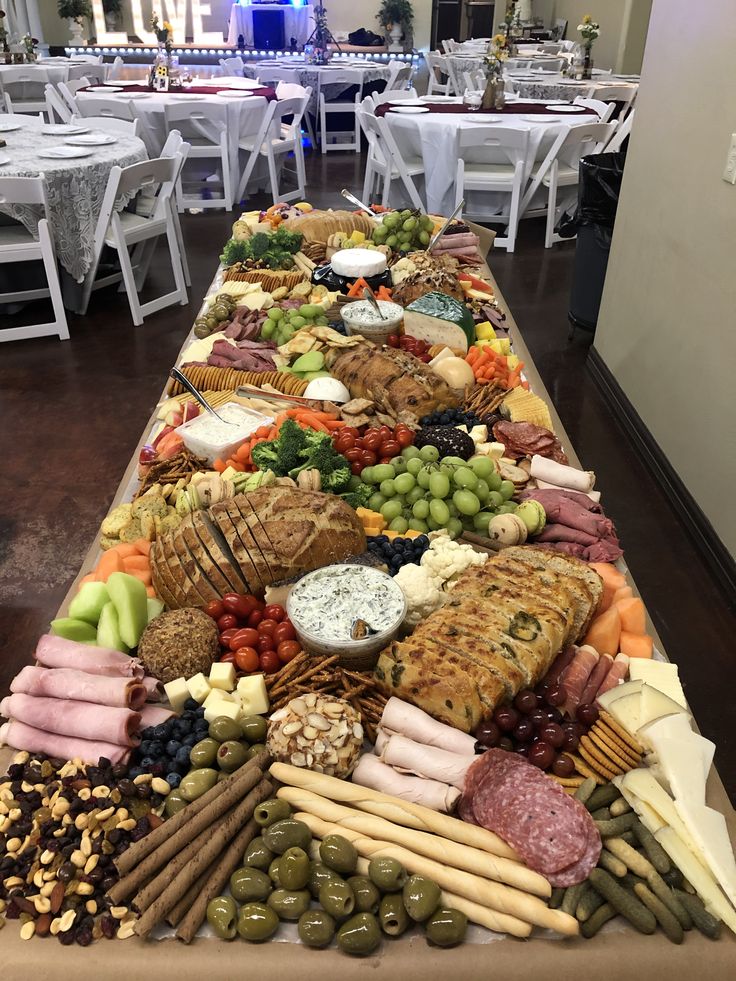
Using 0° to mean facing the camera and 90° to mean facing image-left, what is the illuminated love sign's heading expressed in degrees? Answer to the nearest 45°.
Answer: approximately 0°

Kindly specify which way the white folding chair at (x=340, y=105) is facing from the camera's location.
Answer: facing away from the viewer

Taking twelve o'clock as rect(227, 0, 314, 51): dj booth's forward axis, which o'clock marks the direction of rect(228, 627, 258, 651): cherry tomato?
The cherry tomato is roughly at 12 o'clock from the dj booth.

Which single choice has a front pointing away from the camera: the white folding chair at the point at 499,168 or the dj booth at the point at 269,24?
the white folding chair

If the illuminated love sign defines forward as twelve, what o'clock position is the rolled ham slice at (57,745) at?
The rolled ham slice is roughly at 12 o'clock from the illuminated love sign.

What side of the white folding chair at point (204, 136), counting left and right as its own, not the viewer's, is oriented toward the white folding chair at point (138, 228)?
back

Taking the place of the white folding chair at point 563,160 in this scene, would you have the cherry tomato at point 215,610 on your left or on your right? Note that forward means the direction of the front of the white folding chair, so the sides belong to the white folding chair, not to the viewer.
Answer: on your left

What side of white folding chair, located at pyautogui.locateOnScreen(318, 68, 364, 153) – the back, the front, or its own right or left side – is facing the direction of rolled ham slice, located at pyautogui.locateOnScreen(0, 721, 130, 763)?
back

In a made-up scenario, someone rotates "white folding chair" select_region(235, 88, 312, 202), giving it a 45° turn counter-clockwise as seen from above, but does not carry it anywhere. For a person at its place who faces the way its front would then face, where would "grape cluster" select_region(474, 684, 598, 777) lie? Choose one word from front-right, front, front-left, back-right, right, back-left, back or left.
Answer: left

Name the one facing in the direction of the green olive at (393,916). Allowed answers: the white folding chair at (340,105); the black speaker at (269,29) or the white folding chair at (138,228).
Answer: the black speaker

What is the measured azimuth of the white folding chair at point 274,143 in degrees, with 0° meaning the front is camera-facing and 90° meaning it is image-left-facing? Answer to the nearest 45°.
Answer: approximately 135°

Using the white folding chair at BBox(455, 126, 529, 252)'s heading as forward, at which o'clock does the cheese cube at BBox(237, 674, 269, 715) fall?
The cheese cube is roughly at 6 o'clock from the white folding chair.

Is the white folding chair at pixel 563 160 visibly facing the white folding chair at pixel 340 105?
yes

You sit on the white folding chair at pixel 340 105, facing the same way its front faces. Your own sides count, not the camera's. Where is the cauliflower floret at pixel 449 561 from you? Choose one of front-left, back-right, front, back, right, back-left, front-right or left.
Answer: back
